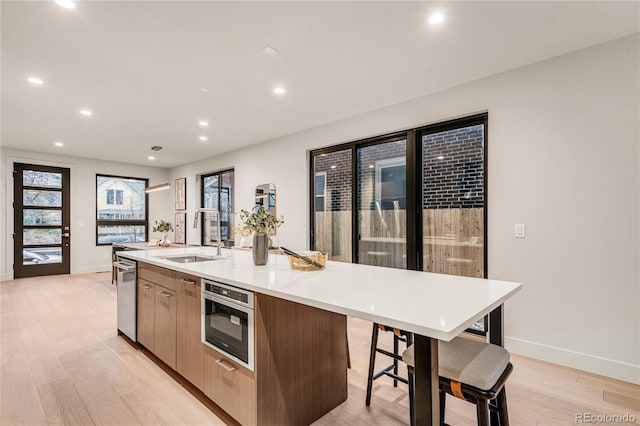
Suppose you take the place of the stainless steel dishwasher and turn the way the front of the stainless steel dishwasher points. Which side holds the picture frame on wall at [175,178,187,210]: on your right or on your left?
on your right

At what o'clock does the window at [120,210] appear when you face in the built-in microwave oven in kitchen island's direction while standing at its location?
The window is roughly at 4 o'clock from the built-in microwave oven in kitchen island.

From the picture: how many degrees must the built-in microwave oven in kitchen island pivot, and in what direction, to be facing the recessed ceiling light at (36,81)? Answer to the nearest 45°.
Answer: approximately 90° to its right

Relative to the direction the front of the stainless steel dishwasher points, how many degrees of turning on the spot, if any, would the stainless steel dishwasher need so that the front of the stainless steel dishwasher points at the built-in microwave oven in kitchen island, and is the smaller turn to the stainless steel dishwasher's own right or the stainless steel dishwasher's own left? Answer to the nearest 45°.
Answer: approximately 90° to the stainless steel dishwasher's own left

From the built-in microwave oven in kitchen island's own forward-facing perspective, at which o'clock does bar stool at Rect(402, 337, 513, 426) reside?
The bar stool is roughly at 9 o'clock from the built-in microwave oven in kitchen island.

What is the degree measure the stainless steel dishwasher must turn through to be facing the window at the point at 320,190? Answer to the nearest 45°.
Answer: approximately 180°

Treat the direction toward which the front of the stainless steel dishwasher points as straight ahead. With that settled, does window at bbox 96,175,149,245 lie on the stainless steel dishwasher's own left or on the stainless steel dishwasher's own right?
on the stainless steel dishwasher's own right

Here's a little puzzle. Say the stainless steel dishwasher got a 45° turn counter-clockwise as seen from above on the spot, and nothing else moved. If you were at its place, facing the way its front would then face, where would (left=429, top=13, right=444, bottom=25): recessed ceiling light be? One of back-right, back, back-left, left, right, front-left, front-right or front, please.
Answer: left

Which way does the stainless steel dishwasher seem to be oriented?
to the viewer's left

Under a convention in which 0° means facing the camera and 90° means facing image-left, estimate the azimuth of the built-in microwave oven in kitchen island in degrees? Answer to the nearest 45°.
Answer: approximately 45°
